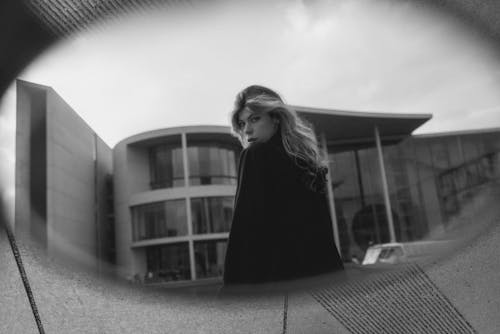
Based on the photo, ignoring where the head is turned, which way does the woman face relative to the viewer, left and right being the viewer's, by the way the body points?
facing away from the viewer and to the left of the viewer
